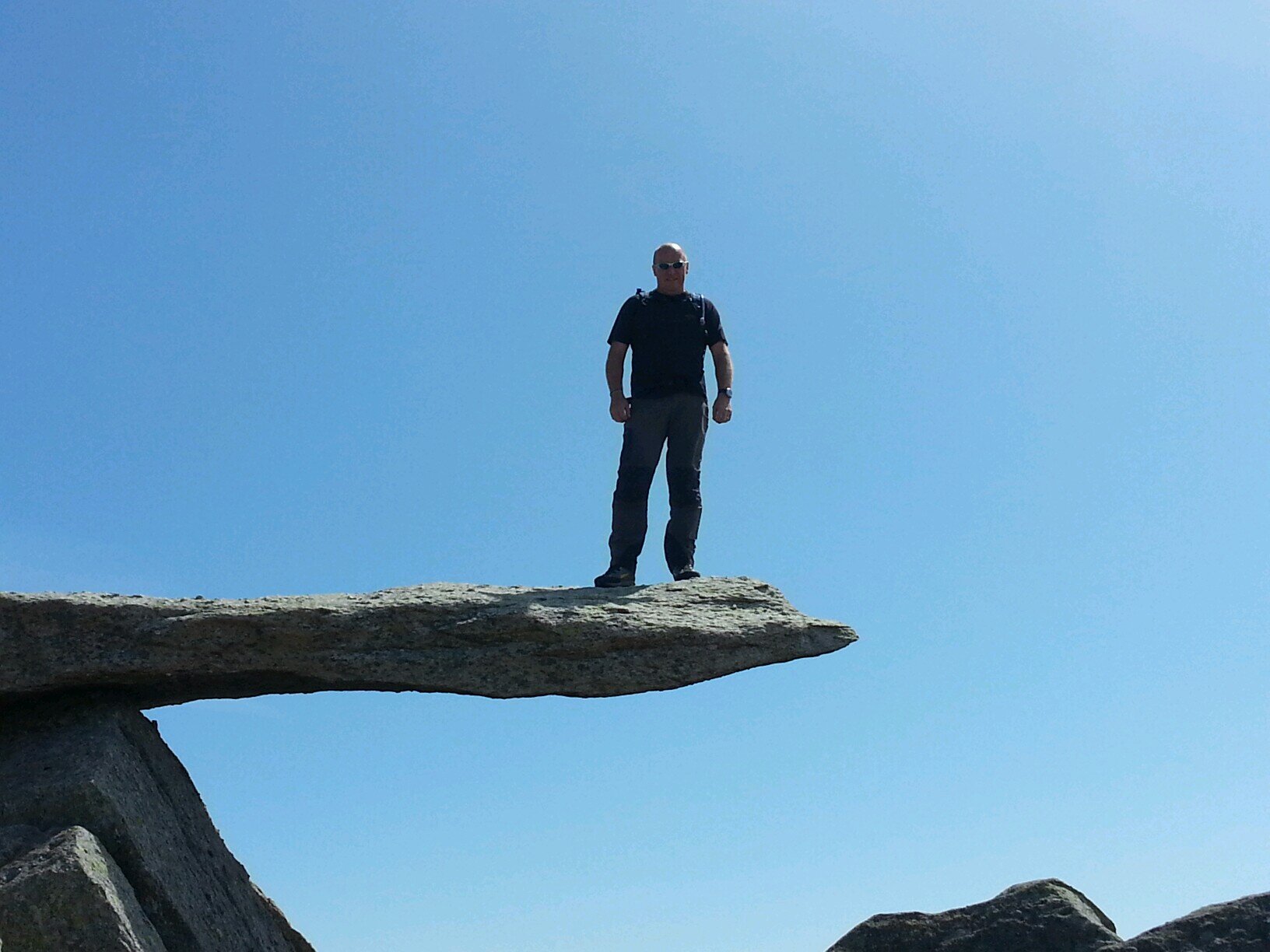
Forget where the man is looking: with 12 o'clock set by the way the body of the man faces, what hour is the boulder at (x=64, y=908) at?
The boulder is roughly at 2 o'clock from the man.

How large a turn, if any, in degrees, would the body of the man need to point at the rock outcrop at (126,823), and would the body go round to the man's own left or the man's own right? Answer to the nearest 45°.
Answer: approximately 90° to the man's own right

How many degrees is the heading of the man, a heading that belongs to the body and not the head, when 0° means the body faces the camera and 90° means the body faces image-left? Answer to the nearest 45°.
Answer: approximately 0°
